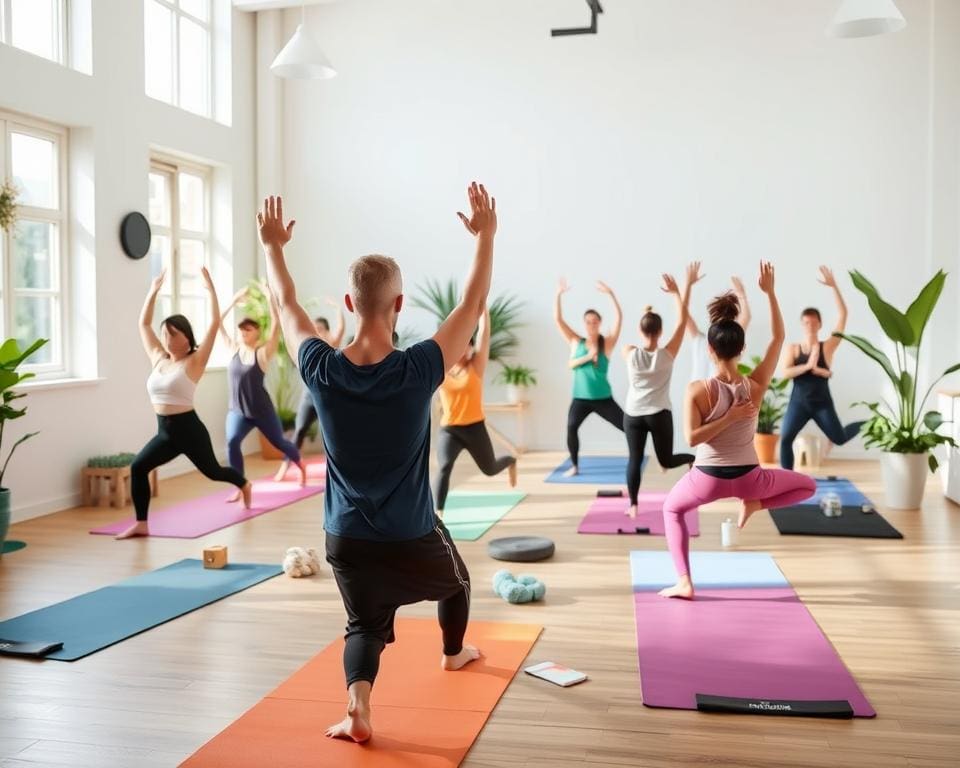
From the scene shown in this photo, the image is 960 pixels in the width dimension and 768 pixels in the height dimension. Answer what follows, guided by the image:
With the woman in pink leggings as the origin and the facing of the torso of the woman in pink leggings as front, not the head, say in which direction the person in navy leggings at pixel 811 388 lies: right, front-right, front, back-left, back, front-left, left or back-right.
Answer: front

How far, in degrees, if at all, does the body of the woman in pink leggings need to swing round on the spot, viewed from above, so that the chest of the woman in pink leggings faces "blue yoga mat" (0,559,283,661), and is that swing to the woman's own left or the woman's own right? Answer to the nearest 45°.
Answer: approximately 90° to the woman's own left

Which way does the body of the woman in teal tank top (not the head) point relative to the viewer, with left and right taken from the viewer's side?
facing the viewer

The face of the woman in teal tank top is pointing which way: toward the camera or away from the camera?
toward the camera

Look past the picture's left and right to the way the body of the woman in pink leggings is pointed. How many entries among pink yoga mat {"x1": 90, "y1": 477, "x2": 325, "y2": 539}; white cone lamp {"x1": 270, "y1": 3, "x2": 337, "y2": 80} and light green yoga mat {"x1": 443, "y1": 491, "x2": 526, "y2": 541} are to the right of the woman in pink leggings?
0

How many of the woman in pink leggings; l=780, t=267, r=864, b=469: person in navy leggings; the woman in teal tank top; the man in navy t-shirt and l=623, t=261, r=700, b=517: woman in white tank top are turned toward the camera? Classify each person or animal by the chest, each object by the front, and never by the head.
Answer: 2

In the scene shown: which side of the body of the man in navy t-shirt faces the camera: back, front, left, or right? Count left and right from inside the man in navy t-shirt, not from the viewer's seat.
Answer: back

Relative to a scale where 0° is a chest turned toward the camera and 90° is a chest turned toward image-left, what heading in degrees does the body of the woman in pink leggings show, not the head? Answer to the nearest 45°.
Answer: approximately 180°

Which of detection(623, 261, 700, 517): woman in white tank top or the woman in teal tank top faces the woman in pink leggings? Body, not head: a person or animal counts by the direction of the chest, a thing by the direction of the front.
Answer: the woman in teal tank top

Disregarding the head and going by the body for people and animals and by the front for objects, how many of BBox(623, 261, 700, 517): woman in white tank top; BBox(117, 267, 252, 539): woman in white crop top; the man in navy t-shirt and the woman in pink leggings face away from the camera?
3

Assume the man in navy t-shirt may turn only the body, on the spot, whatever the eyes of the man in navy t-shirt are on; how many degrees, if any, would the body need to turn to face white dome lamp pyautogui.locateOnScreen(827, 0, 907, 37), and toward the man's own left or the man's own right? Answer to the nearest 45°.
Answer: approximately 45° to the man's own right

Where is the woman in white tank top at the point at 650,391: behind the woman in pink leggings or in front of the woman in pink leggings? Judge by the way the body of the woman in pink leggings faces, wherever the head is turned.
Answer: in front

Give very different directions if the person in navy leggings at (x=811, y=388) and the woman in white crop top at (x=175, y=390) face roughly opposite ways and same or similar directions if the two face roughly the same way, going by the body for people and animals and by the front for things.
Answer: same or similar directions

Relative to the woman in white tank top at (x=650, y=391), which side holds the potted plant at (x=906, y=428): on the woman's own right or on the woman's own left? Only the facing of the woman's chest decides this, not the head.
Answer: on the woman's own right

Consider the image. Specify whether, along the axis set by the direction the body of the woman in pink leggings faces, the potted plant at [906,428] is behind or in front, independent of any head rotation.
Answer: in front

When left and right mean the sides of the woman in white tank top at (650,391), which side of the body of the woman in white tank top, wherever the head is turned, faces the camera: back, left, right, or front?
back

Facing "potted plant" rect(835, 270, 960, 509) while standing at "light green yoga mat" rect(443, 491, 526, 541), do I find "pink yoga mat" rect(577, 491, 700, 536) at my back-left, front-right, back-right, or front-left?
front-right

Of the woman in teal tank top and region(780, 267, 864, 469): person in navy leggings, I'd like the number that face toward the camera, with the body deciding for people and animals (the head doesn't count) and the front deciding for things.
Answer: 2

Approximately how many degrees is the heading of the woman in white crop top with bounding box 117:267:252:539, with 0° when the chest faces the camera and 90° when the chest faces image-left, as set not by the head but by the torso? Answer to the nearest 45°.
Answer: approximately 45°

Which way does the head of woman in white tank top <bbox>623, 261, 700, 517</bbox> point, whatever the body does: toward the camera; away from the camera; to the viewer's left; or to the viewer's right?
away from the camera
